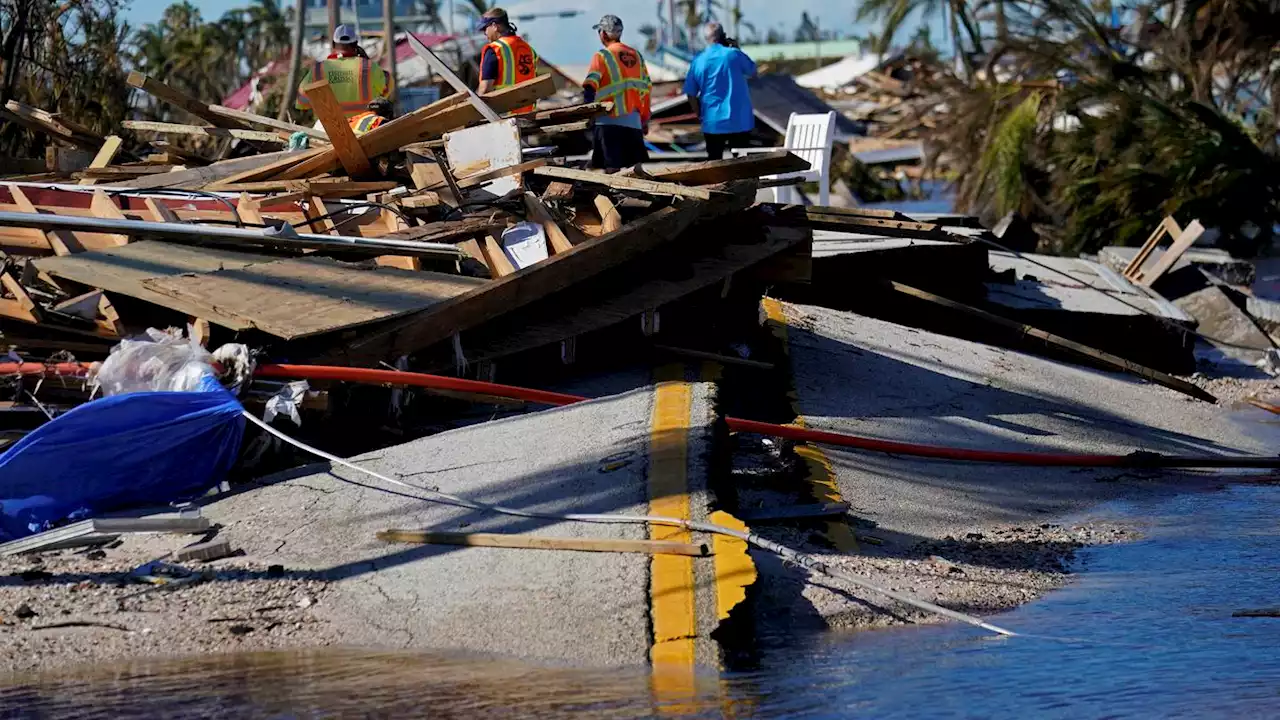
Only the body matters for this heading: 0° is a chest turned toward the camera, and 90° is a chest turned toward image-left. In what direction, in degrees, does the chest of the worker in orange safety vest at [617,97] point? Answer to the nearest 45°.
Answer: approximately 135°

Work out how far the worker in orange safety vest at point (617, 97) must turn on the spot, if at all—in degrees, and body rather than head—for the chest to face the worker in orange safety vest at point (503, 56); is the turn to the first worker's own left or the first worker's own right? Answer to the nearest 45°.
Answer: approximately 45° to the first worker's own left

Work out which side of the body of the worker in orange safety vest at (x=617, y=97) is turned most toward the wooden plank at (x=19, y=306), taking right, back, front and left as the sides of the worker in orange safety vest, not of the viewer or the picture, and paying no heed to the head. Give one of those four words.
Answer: left

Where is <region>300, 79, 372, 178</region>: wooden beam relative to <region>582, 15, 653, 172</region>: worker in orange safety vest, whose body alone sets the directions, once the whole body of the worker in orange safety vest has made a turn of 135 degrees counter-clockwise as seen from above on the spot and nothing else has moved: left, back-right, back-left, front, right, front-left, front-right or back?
front-right

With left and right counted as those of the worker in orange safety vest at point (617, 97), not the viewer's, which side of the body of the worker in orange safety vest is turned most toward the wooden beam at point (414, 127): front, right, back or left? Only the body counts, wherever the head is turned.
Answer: left

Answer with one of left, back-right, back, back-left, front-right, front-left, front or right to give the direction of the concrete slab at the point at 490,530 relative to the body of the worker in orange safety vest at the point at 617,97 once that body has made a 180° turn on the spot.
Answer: front-right
